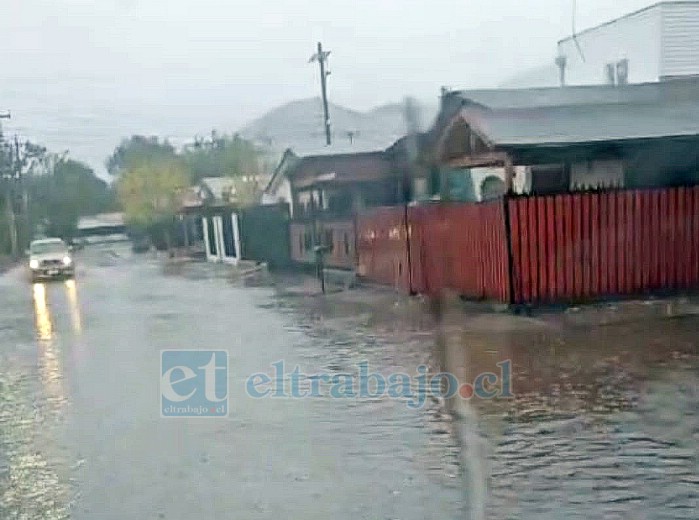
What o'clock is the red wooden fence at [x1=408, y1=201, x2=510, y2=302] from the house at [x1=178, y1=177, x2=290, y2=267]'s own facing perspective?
The red wooden fence is roughly at 10 o'clock from the house.

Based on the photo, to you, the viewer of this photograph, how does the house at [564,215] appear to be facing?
facing the viewer and to the left of the viewer

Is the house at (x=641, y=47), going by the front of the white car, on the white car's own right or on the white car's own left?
on the white car's own left

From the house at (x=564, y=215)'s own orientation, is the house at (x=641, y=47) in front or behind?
behind

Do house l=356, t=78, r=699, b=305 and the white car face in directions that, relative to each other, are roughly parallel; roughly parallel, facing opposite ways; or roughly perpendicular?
roughly perpendicular

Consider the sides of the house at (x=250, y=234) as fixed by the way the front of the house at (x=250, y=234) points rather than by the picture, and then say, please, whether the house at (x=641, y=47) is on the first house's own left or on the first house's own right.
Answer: on the first house's own left

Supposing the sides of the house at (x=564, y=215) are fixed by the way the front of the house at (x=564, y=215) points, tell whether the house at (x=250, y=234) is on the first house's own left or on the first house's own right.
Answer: on the first house's own right

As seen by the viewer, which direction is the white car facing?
toward the camera

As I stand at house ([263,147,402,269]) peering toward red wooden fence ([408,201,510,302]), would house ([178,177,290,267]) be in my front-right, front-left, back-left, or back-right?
back-right

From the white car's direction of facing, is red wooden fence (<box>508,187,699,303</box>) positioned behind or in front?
in front

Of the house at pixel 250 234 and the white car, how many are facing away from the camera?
0

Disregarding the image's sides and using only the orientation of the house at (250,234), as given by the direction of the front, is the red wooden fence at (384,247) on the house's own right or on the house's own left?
on the house's own left

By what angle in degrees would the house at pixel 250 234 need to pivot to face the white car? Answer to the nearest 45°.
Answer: approximately 45° to its right

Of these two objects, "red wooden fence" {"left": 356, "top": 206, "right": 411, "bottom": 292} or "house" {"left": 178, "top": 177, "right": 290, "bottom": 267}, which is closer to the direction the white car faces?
the red wooden fence

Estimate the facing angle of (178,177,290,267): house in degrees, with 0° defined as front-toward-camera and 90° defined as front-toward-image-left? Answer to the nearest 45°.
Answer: approximately 45°
